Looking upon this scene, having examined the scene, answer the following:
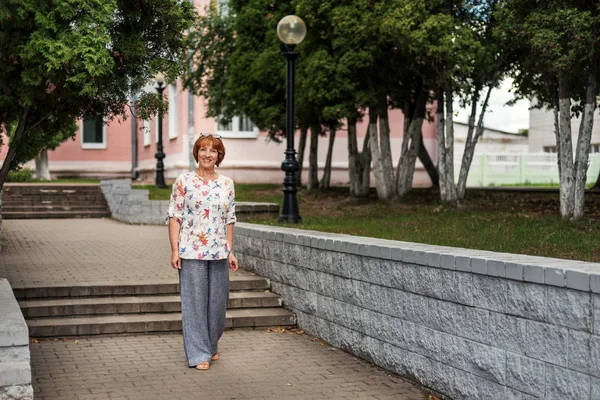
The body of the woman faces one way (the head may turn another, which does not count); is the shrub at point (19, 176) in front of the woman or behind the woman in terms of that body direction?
behind

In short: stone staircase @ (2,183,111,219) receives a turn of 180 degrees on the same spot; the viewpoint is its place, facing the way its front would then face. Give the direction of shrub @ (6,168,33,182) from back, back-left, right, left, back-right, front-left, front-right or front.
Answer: front

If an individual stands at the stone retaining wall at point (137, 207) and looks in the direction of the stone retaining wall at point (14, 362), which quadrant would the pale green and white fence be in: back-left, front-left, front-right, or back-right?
back-left

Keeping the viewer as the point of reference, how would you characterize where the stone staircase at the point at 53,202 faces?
facing the viewer

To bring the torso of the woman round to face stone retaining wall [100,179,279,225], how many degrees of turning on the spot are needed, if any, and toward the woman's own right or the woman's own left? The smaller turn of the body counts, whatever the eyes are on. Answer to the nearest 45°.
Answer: approximately 180°

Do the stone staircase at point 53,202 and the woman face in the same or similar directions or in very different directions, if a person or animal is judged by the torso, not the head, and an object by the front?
same or similar directions

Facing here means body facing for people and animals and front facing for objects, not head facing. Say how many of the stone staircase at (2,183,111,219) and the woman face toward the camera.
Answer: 2

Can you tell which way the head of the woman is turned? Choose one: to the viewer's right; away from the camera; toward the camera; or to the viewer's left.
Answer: toward the camera

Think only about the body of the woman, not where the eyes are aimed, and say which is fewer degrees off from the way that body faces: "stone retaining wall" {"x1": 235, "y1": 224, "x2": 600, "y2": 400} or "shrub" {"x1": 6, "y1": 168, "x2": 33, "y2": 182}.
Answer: the stone retaining wall

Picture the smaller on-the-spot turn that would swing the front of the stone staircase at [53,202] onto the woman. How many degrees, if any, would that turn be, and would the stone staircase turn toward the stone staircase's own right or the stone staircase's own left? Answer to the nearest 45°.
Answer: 0° — it already faces them

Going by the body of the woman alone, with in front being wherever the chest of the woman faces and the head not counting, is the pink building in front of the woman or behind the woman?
behind

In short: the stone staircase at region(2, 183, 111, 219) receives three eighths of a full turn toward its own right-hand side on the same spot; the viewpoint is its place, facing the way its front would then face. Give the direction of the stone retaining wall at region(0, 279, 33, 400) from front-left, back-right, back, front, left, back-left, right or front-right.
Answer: back-left
